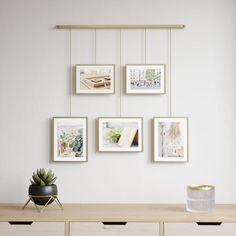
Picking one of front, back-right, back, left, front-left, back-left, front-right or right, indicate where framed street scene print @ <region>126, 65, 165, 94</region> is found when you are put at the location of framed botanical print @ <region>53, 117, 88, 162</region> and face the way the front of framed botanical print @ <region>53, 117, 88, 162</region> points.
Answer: left

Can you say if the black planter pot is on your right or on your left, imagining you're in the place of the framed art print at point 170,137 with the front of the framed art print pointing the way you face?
on your right

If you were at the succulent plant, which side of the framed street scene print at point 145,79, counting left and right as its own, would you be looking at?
right

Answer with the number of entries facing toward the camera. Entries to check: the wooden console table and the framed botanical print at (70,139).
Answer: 2

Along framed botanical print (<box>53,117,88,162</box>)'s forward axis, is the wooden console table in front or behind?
in front

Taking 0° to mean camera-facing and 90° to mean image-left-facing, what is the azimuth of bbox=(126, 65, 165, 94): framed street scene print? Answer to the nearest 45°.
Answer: approximately 0°

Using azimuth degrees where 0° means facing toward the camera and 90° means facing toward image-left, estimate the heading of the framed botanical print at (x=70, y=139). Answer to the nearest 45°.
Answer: approximately 0°
